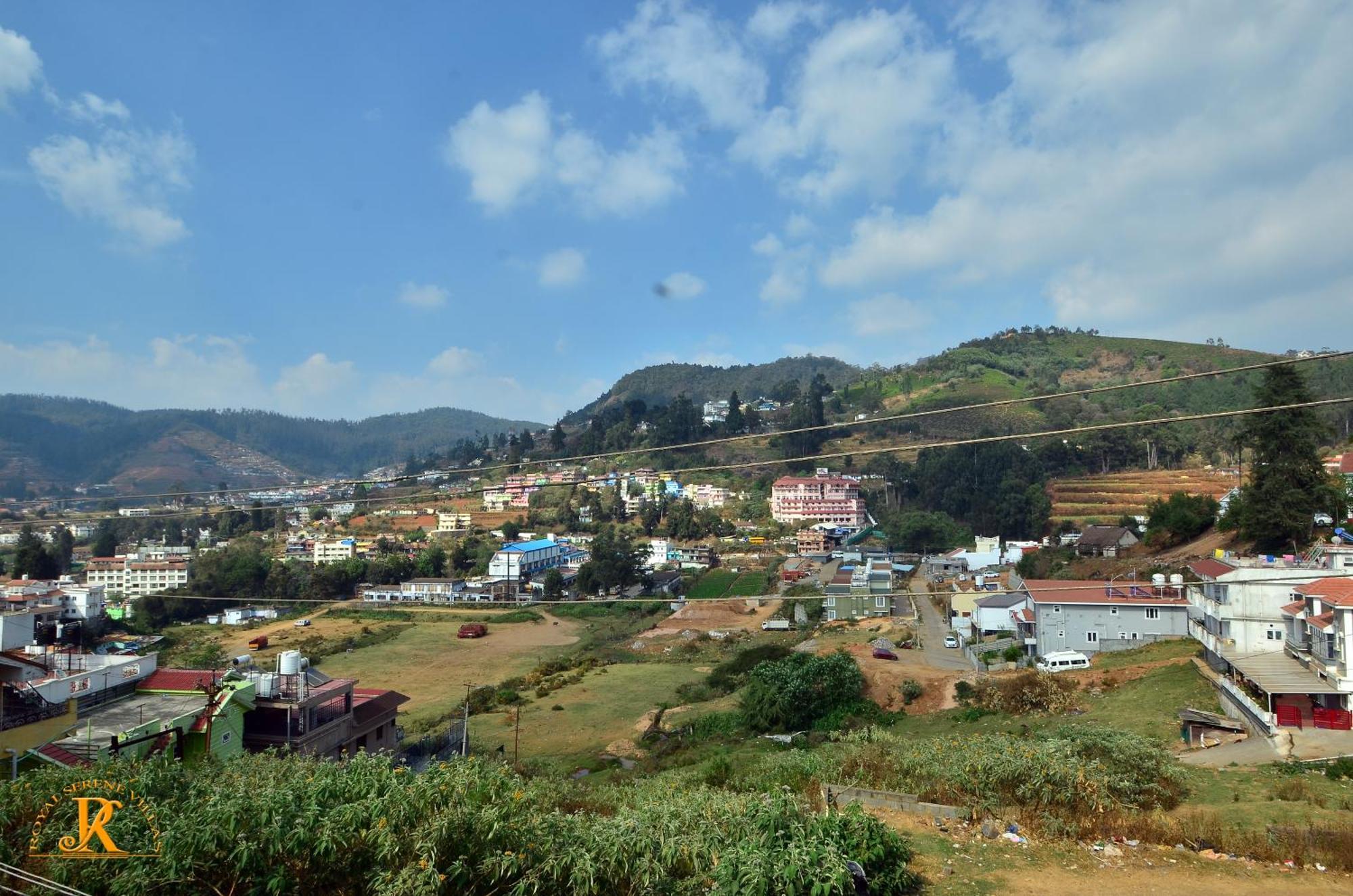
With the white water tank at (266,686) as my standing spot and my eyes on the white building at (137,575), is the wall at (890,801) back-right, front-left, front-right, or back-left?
back-right

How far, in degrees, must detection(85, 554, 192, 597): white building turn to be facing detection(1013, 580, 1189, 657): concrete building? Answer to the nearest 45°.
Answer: approximately 45° to its left

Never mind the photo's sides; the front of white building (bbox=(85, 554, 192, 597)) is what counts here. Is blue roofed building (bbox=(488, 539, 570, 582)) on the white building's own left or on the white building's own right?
on the white building's own left

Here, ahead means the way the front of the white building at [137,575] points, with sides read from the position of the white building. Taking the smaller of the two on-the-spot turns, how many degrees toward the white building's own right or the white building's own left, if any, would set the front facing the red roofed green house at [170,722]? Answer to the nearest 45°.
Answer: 0° — it already faces it

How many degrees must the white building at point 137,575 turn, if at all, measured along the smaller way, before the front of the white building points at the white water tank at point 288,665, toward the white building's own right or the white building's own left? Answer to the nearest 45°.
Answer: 0° — it already faces it

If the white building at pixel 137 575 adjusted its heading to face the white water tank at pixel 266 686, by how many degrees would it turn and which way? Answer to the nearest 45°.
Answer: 0° — it already faces it

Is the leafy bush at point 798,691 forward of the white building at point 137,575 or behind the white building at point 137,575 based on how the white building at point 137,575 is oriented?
forward

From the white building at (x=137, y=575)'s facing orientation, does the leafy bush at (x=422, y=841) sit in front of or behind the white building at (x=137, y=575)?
in front

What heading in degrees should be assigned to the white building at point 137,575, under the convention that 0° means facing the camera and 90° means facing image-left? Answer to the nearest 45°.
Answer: approximately 0°
